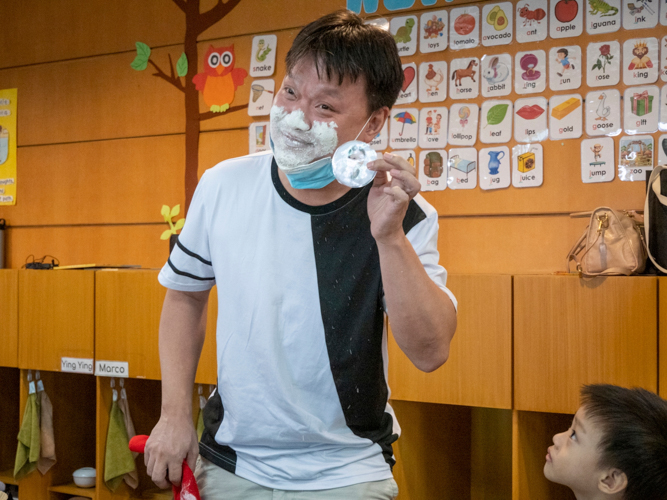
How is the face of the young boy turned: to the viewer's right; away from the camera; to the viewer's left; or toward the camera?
to the viewer's left

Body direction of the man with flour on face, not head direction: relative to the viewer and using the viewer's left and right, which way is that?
facing the viewer

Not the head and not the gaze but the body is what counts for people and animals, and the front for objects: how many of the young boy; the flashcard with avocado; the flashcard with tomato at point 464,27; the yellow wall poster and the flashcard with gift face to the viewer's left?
1

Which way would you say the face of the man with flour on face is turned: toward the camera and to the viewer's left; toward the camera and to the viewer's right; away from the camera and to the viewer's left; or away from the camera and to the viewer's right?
toward the camera and to the viewer's left

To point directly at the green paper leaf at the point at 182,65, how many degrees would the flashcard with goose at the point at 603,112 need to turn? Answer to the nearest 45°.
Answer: approximately 90° to its right

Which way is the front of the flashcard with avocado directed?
toward the camera

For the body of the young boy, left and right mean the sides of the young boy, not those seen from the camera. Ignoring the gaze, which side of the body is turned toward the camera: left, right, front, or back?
left

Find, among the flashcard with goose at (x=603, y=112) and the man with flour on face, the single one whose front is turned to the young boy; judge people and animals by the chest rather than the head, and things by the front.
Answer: the flashcard with goose

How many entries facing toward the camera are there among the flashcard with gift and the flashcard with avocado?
2

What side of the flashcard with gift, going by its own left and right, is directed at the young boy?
front

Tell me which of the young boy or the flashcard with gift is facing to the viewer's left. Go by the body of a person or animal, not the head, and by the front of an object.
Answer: the young boy

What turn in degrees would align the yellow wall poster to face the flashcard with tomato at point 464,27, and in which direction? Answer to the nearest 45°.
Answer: approximately 45° to its left

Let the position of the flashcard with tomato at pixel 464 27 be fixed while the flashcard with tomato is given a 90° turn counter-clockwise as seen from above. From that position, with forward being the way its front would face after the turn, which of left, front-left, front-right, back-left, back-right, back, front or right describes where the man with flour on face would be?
right

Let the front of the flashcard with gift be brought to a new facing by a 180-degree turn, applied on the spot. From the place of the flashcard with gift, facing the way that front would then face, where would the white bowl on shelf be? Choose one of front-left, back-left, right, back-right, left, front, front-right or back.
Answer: left

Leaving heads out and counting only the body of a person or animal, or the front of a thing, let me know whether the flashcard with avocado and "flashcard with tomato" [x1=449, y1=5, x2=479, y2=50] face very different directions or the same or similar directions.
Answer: same or similar directions

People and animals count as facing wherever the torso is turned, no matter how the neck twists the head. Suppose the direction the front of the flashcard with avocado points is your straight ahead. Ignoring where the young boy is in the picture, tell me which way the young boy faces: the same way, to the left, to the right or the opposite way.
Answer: to the right

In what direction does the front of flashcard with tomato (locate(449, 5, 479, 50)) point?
toward the camera

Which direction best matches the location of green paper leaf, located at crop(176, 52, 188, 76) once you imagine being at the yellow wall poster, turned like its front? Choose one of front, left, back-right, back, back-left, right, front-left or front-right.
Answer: front-left
